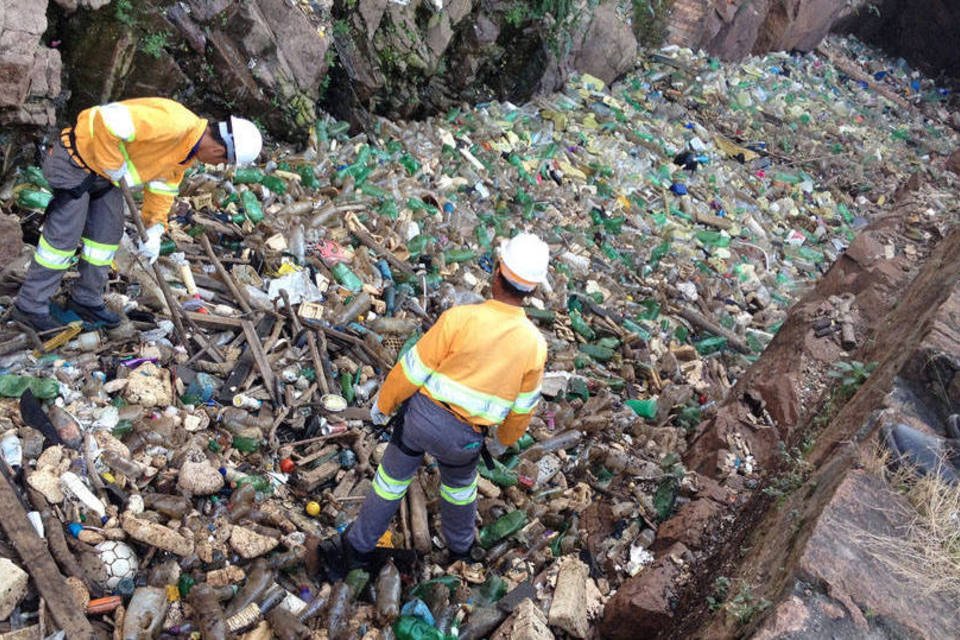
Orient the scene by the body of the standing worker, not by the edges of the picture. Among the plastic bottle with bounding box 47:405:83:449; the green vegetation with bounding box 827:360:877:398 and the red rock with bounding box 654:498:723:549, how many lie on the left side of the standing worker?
1

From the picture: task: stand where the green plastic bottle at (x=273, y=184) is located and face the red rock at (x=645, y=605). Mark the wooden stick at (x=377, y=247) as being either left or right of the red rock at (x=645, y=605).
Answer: left

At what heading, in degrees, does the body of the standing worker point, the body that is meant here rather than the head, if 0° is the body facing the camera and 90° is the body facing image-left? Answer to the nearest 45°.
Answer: approximately 180°

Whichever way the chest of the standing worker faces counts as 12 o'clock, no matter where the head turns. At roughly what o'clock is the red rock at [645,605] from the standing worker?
The red rock is roughly at 3 o'clock from the standing worker.

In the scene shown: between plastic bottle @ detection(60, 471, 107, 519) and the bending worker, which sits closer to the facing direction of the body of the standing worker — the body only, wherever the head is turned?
the bending worker

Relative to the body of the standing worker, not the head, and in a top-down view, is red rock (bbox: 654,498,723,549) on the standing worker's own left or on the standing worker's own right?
on the standing worker's own right

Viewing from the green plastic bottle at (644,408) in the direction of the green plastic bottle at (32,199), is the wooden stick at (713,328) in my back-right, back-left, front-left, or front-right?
back-right

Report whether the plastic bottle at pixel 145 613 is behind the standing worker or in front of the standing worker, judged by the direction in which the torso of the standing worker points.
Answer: behind

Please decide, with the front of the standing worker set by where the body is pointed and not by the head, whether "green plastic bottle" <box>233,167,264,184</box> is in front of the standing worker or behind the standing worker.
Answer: in front

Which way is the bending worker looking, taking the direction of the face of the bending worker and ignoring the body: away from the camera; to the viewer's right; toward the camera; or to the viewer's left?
to the viewer's right

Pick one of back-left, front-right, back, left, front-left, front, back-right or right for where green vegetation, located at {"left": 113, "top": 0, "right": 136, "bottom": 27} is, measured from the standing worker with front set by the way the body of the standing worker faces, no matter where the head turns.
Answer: front-left

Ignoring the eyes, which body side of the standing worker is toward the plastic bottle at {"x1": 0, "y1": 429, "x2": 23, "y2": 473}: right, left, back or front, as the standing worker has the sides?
left

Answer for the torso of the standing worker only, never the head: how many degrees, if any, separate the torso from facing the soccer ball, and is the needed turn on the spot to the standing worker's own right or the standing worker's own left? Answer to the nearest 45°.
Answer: approximately 135° to the standing worker's own left
